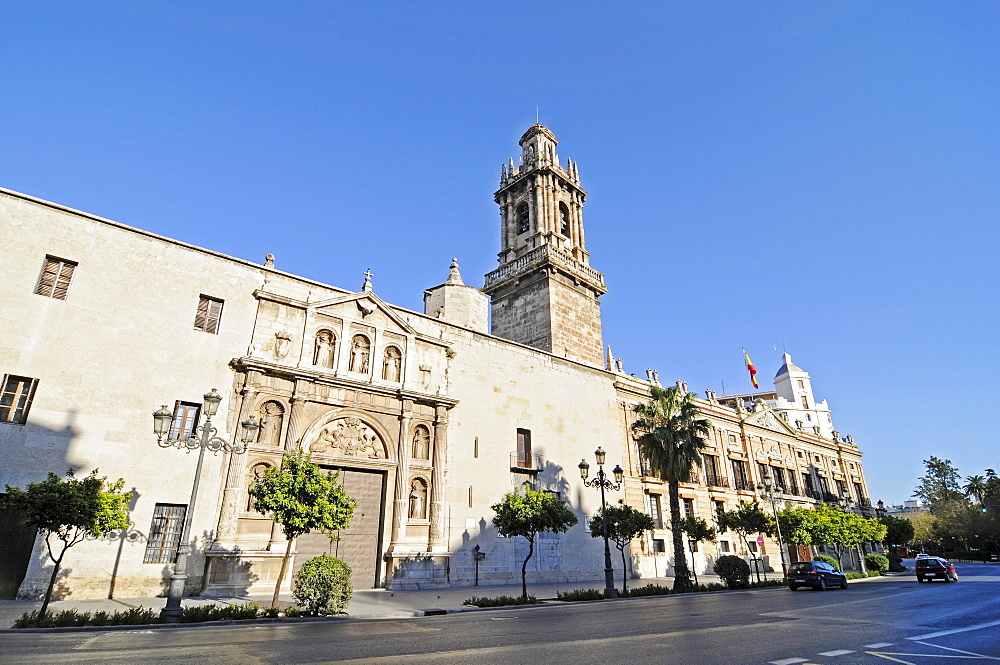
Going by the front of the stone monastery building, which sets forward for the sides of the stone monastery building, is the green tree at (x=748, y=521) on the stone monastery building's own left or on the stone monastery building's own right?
on the stone monastery building's own left

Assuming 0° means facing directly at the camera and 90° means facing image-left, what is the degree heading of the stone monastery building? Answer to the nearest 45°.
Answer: approximately 315°

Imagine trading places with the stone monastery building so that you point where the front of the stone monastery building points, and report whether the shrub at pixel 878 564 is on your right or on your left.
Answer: on your left
